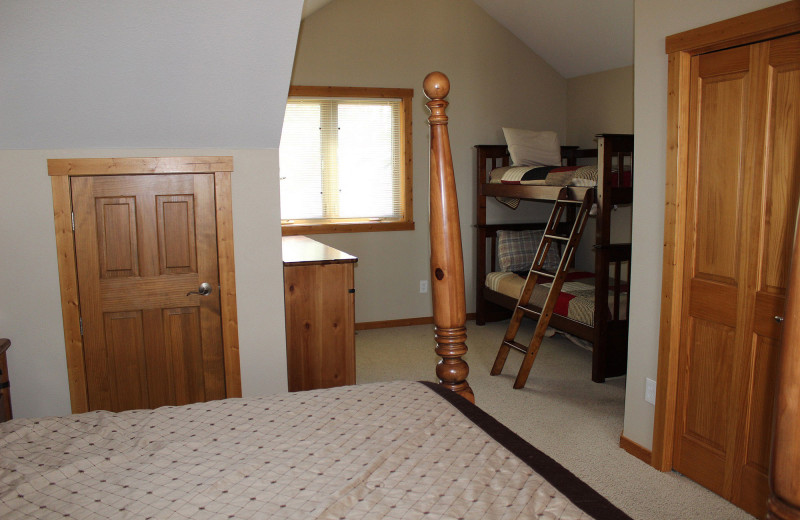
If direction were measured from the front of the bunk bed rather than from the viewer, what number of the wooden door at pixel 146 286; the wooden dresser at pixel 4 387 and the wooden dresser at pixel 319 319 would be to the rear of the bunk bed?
0

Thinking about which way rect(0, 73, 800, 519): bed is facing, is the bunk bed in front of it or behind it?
in front

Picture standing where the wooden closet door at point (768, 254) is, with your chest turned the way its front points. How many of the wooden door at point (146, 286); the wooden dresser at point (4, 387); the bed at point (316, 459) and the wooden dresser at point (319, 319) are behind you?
0

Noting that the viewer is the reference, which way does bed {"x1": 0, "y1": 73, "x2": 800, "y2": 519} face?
facing away from the viewer and to the right of the viewer

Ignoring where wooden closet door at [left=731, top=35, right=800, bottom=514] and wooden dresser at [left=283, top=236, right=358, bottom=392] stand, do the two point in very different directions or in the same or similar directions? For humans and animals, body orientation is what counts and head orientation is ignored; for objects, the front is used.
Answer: very different directions

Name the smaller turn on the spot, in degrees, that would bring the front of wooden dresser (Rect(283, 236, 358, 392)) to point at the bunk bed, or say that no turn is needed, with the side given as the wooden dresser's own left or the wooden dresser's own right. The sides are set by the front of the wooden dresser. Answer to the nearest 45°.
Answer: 0° — it already faces it

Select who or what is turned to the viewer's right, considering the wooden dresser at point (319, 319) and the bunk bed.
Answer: the wooden dresser

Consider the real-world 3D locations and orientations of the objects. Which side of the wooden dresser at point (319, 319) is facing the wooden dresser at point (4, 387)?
back

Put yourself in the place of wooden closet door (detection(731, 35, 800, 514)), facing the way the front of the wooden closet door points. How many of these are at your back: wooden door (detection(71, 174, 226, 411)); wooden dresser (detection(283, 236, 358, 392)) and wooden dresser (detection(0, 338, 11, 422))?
0

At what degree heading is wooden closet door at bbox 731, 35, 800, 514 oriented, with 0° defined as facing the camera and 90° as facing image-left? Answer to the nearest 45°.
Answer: approximately 45°

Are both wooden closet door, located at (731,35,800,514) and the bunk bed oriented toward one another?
no

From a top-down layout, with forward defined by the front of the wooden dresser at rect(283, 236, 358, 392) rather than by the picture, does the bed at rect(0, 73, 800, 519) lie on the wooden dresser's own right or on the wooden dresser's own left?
on the wooden dresser's own right

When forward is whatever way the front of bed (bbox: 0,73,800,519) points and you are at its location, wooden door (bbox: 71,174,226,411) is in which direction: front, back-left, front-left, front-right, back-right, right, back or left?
left

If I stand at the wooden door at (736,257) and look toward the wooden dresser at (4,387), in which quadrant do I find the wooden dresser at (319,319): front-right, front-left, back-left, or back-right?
front-right
